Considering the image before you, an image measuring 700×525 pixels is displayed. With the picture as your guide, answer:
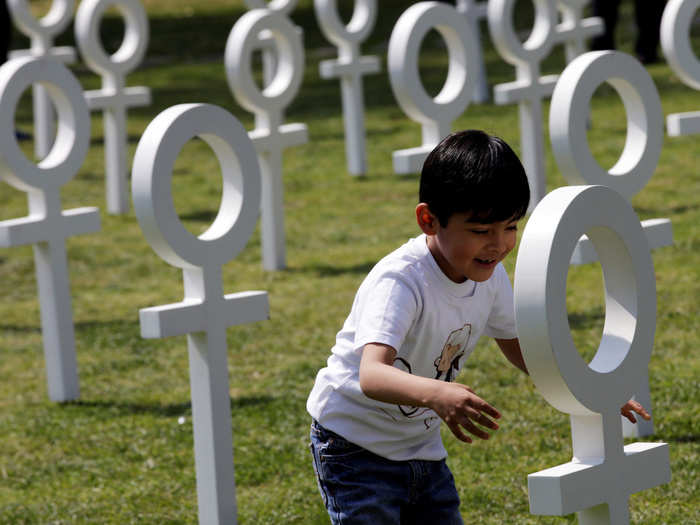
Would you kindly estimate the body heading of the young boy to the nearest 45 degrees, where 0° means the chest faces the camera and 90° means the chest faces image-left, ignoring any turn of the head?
approximately 315°

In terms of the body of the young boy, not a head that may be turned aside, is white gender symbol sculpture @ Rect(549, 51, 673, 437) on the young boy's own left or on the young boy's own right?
on the young boy's own left

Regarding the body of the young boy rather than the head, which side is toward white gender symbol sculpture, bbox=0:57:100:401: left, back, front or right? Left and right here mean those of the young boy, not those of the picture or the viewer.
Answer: back

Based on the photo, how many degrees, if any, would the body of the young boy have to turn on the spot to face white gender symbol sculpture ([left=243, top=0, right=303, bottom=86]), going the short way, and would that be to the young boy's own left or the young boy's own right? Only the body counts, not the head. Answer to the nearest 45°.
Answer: approximately 135° to the young boy's own left

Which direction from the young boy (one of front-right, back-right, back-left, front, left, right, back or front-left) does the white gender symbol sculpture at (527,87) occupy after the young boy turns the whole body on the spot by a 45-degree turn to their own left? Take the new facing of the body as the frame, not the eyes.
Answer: left

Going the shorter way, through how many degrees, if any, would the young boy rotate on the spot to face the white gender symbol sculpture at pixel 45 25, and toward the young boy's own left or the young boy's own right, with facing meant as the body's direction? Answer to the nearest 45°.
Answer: approximately 180°

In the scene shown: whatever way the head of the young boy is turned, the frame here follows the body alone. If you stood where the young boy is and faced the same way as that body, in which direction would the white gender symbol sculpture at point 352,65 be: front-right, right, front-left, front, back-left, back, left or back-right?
back-left

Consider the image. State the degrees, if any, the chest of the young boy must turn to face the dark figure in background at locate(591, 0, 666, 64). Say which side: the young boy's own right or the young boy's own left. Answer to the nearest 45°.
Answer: approximately 135° to the young boy's own left

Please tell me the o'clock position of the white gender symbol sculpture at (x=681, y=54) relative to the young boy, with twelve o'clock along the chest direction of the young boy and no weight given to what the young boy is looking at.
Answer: The white gender symbol sculpture is roughly at 8 o'clock from the young boy.

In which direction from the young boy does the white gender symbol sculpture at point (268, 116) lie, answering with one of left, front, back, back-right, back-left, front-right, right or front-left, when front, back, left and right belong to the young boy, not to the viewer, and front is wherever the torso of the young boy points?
back-left

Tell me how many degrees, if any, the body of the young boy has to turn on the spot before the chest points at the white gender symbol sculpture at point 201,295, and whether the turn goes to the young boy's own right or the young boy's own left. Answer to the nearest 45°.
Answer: approximately 180°
